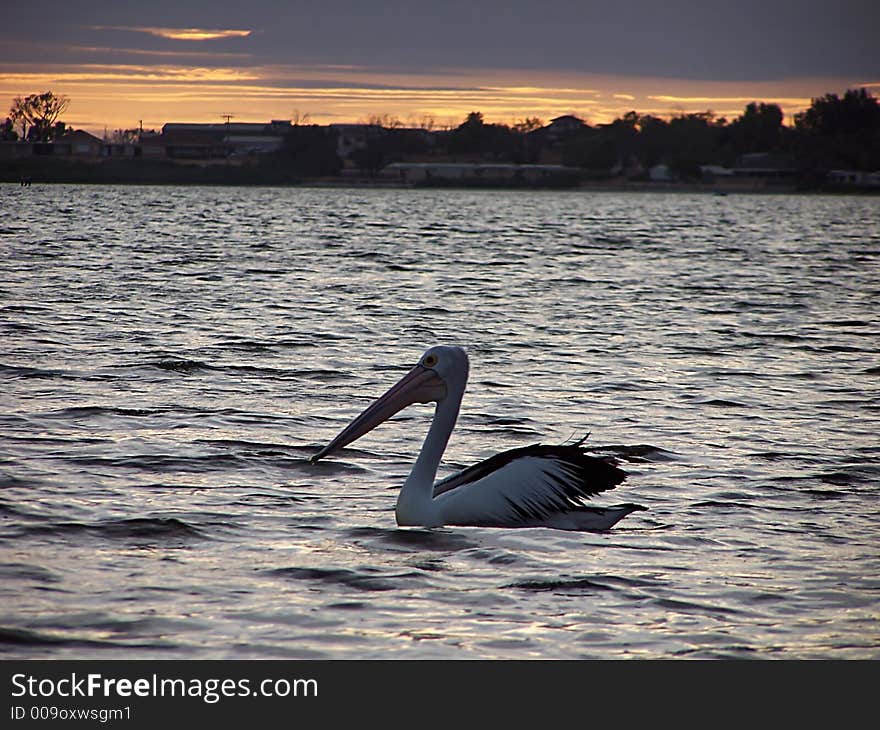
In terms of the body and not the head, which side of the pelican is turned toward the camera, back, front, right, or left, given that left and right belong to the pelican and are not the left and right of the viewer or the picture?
left
